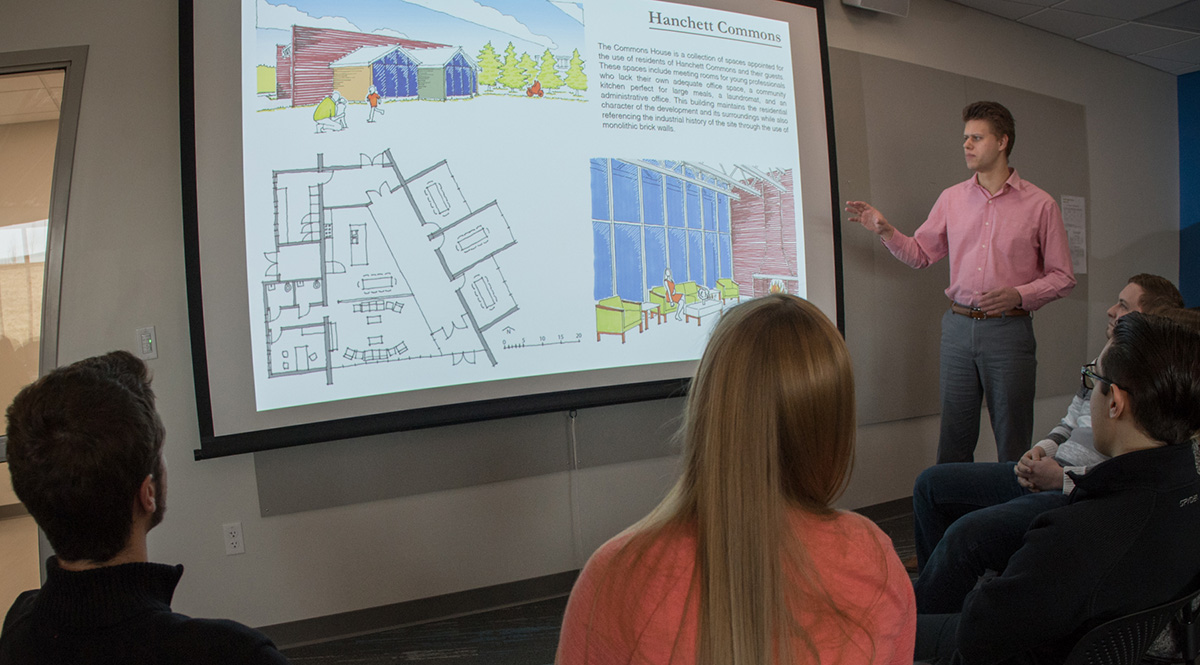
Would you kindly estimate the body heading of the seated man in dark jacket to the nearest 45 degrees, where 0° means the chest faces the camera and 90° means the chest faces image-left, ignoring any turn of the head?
approximately 135°

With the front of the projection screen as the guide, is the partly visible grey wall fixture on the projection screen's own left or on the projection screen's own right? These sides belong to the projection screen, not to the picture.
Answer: on the projection screen's own left

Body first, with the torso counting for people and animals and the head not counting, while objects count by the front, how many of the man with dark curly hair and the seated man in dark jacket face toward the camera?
0

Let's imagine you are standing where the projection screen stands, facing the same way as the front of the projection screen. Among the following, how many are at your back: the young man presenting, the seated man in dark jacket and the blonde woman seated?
0

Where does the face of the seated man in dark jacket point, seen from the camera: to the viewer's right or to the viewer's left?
to the viewer's left

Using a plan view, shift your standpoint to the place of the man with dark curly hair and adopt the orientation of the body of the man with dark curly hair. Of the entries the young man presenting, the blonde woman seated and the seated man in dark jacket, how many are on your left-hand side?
0

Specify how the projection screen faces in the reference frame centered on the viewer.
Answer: facing the viewer and to the right of the viewer

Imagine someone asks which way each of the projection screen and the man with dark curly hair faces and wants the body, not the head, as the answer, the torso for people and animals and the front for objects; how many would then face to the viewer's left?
0

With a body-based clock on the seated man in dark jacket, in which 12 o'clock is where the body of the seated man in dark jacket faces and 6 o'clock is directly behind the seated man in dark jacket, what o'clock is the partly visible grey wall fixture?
The partly visible grey wall fixture is roughly at 1 o'clock from the seated man in dark jacket.

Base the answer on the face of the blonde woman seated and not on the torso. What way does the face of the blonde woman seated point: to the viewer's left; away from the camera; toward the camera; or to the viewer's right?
away from the camera

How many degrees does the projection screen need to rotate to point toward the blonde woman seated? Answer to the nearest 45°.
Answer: approximately 45° to its right

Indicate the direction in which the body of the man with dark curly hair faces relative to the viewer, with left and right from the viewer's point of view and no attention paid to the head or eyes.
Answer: facing away from the viewer and to the right of the viewer

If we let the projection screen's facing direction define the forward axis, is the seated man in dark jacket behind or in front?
in front

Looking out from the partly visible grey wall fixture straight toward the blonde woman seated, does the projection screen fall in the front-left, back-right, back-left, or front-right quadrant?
front-right

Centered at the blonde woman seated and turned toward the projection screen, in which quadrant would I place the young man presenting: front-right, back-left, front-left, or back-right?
front-right

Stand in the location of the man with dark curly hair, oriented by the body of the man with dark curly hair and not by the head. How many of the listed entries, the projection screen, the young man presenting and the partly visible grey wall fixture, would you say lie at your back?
0

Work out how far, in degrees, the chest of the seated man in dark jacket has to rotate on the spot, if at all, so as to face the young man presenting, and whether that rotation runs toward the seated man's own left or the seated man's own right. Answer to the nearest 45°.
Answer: approximately 45° to the seated man's own right

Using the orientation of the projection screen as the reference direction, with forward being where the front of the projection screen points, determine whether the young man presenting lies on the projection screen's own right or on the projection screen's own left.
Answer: on the projection screen's own left

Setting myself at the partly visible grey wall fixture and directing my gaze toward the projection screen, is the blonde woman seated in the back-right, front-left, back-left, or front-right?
front-left
